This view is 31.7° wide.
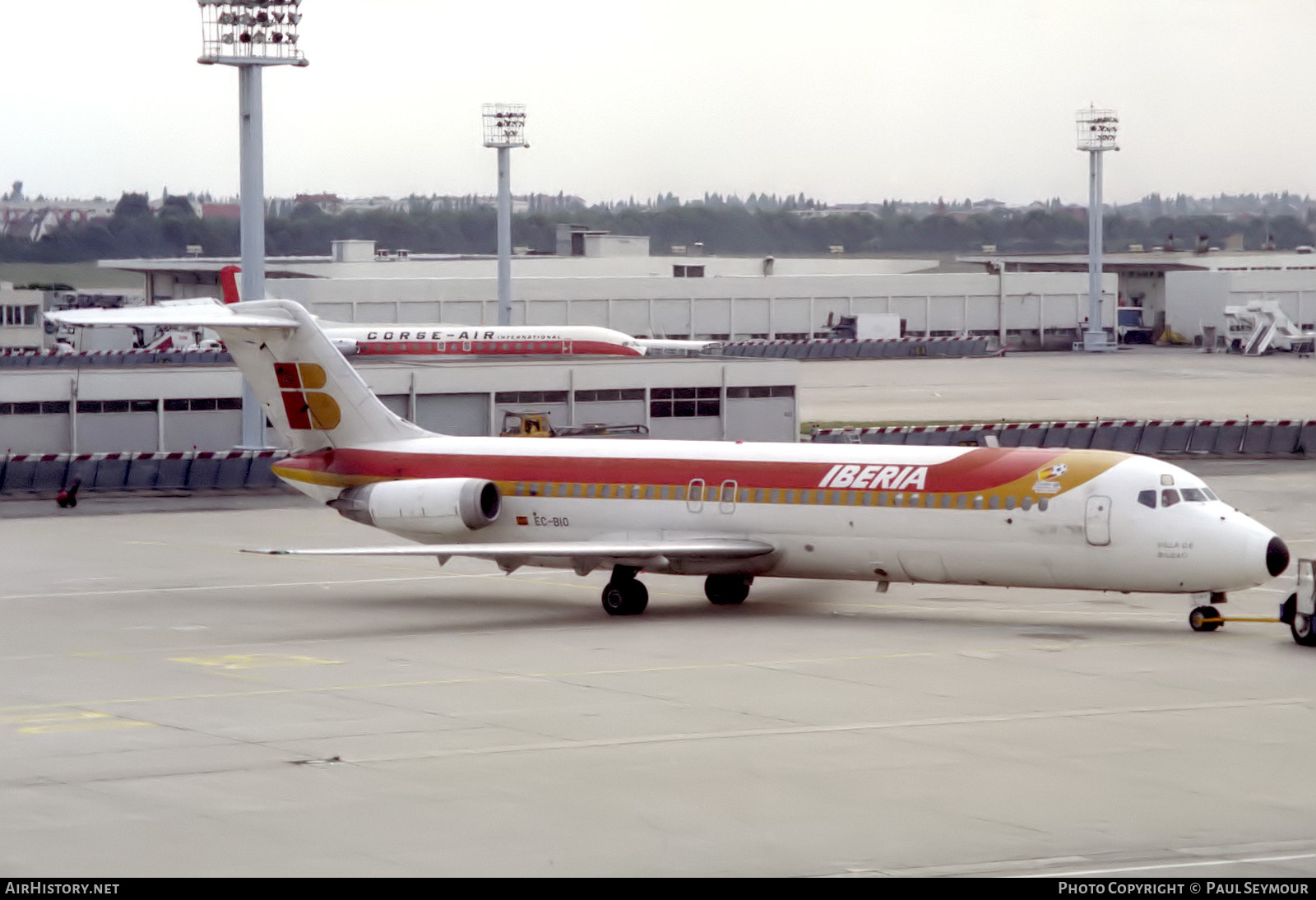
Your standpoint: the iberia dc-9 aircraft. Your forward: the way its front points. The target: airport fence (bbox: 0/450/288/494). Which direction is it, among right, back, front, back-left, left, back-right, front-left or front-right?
back

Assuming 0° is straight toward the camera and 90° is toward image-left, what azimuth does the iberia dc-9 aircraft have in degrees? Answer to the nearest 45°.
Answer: approximately 315°
